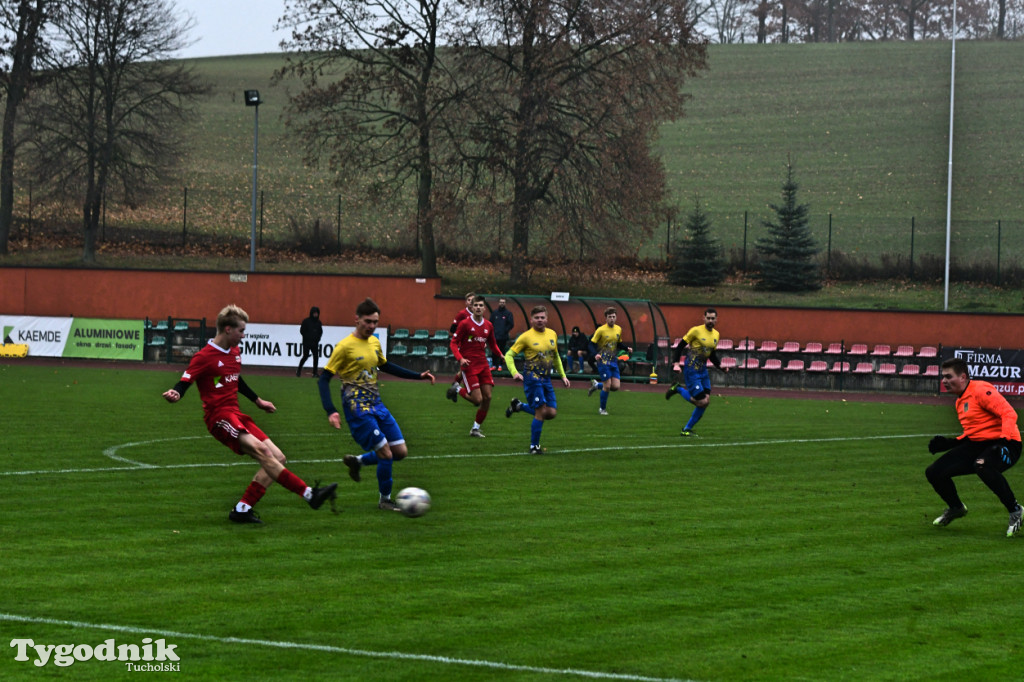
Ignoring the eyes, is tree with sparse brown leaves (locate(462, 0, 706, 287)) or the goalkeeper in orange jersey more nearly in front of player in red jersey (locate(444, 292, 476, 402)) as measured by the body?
the goalkeeper in orange jersey

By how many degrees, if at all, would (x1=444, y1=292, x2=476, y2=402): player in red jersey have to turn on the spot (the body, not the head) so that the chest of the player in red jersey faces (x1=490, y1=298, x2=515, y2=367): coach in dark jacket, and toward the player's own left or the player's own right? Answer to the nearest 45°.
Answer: approximately 135° to the player's own left

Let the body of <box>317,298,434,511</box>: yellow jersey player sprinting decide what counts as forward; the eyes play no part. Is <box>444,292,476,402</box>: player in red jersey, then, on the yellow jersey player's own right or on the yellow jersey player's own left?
on the yellow jersey player's own left

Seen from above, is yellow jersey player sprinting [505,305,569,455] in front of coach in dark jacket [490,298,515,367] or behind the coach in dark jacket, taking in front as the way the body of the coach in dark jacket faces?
in front

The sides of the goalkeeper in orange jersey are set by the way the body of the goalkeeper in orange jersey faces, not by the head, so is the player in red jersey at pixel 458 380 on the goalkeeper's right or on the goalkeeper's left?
on the goalkeeper's right

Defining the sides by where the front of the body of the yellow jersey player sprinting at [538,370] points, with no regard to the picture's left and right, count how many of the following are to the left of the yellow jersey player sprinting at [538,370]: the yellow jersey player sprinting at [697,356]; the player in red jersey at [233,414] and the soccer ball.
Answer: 1
